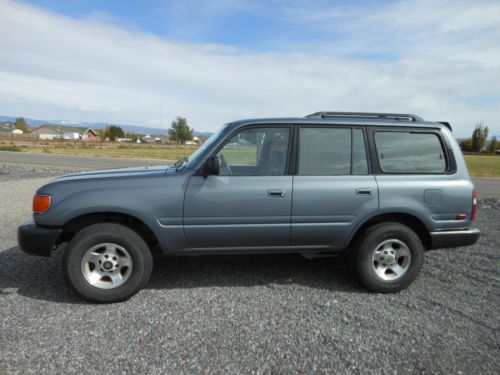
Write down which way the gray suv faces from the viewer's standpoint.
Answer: facing to the left of the viewer
